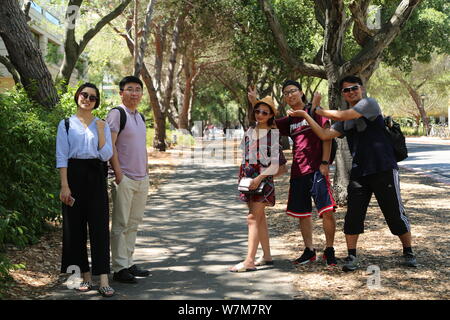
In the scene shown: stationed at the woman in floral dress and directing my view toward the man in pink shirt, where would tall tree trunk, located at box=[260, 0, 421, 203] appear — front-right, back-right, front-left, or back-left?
back-right

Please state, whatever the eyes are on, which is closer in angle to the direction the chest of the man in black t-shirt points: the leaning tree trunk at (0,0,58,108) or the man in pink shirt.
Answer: the man in pink shirt

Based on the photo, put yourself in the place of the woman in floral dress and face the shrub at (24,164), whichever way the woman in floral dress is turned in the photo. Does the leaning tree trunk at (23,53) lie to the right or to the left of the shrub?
right

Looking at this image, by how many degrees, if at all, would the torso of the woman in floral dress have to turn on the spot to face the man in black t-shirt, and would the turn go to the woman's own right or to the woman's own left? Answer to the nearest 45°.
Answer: approximately 135° to the woman's own left

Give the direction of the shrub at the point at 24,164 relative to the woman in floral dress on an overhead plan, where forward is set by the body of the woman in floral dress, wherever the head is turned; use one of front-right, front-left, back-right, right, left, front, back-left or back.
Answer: front-right

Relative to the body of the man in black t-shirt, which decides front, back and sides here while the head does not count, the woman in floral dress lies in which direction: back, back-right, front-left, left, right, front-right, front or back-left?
front-right

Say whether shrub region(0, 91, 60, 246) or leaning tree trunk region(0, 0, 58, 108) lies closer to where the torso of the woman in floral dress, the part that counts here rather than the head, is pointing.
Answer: the shrub

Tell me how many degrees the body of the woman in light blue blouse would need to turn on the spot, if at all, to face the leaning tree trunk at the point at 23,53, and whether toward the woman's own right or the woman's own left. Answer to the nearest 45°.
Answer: approximately 180°

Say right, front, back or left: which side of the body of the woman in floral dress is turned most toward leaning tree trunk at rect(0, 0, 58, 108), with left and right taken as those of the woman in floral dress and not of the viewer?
right

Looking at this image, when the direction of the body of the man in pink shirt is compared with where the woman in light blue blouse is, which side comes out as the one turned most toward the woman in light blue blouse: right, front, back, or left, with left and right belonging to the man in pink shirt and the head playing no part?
right
